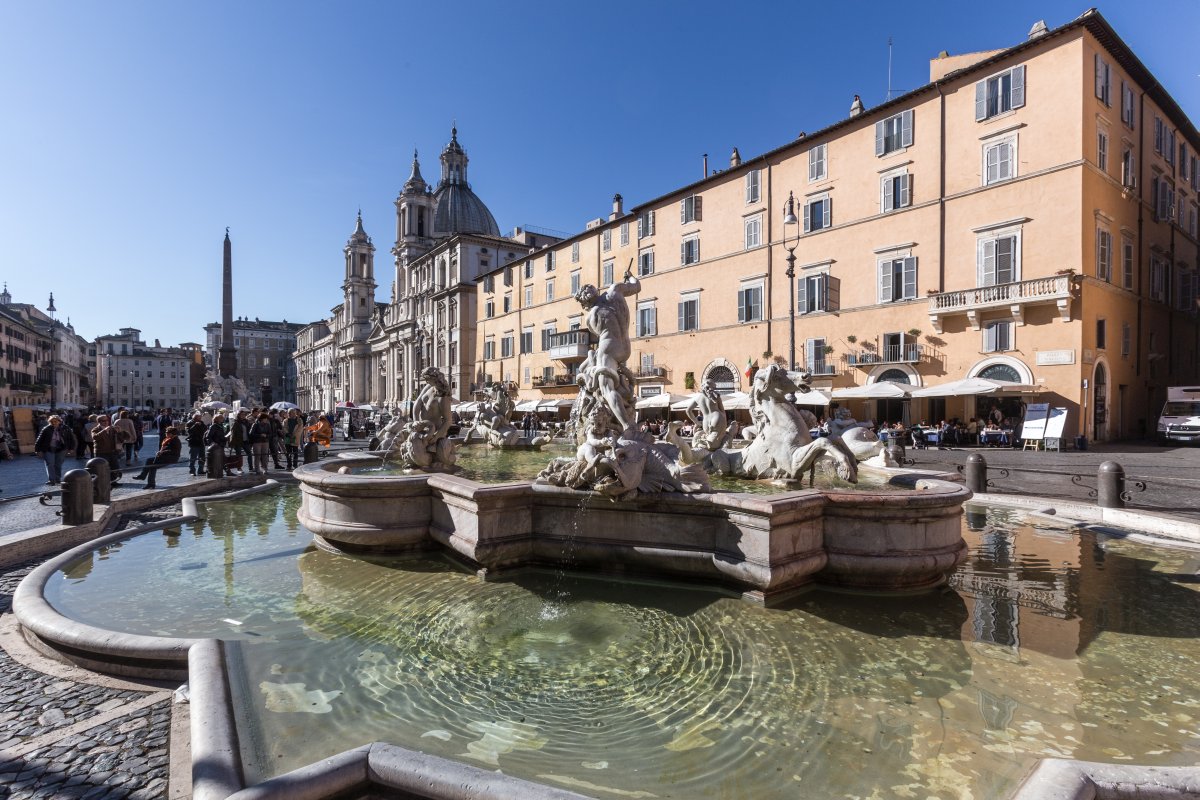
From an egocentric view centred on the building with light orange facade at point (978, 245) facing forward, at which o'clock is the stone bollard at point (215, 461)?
The stone bollard is roughly at 12 o'clock from the building with light orange facade.

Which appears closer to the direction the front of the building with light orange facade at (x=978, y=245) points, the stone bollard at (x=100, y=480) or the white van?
the stone bollard

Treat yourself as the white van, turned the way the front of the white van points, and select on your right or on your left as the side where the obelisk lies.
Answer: on your right

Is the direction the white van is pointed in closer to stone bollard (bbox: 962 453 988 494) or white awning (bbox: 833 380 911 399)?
the stone bollard

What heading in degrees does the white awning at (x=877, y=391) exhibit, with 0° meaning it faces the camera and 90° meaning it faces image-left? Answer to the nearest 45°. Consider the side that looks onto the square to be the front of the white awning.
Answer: approximately 45°

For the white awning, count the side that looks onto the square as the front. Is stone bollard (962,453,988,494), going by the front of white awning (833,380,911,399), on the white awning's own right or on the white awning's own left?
on the white awning's own left

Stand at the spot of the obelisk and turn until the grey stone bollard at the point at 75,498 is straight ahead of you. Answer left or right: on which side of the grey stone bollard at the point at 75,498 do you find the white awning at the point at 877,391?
left
